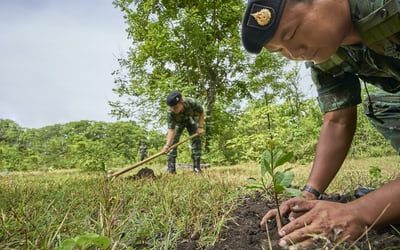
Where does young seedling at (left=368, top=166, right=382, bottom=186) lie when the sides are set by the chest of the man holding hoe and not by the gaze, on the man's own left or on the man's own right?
on the man's own left

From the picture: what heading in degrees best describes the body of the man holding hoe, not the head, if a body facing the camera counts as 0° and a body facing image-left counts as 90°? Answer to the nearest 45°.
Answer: approximately 45°

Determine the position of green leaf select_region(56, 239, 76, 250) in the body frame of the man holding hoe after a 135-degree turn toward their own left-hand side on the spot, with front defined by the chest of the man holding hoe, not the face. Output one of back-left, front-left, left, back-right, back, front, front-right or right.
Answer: right

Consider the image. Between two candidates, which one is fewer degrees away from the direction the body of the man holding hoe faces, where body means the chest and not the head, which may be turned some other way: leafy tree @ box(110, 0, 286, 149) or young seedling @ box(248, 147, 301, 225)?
the young seedling

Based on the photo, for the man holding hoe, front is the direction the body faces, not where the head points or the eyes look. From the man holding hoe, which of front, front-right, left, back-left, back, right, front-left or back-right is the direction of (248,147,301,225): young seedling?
front-left

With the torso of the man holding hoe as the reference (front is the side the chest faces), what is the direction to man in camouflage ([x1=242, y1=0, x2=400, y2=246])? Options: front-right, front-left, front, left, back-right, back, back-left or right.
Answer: front-left
